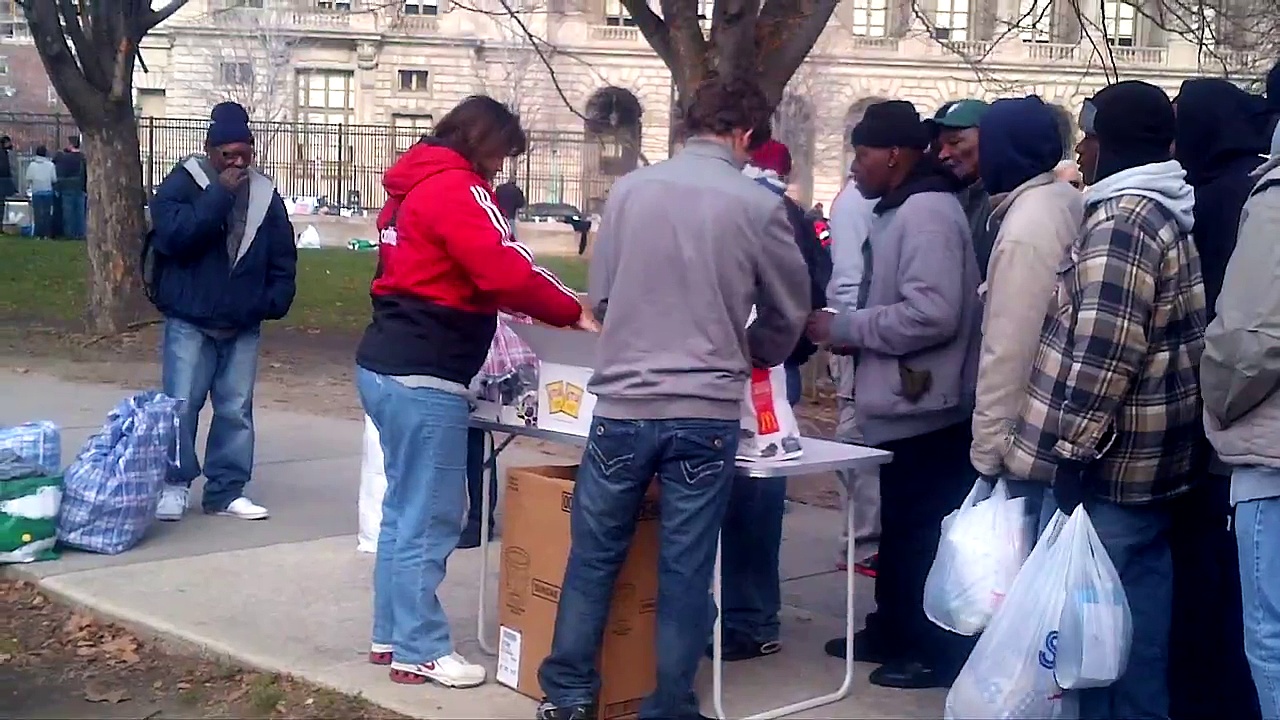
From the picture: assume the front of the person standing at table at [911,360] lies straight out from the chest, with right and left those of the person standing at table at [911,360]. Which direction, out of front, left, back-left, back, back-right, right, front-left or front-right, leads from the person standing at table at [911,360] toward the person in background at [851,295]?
right

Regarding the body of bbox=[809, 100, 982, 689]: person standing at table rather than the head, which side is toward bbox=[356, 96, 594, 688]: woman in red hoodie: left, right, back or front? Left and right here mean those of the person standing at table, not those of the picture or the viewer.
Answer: front

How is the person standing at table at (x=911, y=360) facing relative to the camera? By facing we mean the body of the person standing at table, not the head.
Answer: to the viewer's left

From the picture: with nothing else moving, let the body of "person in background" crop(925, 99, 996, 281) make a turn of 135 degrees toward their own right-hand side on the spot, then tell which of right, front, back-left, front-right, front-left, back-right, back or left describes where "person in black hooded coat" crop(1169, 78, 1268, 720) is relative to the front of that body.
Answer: back-right

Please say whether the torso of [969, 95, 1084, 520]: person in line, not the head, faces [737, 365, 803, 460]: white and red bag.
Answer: yes

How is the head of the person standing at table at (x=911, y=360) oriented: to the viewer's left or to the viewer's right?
to the viewer's left

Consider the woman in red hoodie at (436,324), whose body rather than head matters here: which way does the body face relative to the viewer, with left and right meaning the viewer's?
facing to the right of the viewer

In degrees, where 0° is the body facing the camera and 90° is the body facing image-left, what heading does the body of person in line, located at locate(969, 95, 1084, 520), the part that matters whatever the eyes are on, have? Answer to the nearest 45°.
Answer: approximately 90°

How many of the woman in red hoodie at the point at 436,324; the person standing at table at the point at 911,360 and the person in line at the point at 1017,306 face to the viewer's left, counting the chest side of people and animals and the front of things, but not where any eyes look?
2

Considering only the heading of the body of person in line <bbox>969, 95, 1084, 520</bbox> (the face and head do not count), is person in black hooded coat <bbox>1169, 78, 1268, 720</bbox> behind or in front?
behind

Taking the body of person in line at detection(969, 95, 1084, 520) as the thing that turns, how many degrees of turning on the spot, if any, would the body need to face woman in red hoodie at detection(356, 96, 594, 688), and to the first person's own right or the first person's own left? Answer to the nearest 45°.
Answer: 0° — they already face them

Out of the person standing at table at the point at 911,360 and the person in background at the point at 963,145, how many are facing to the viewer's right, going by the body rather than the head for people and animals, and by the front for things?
0

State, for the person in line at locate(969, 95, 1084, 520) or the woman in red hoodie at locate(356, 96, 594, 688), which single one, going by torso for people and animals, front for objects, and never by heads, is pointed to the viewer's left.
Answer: the person in line

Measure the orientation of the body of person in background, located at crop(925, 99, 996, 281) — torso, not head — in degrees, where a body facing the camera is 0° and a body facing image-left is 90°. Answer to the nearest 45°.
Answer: approximately 45°
